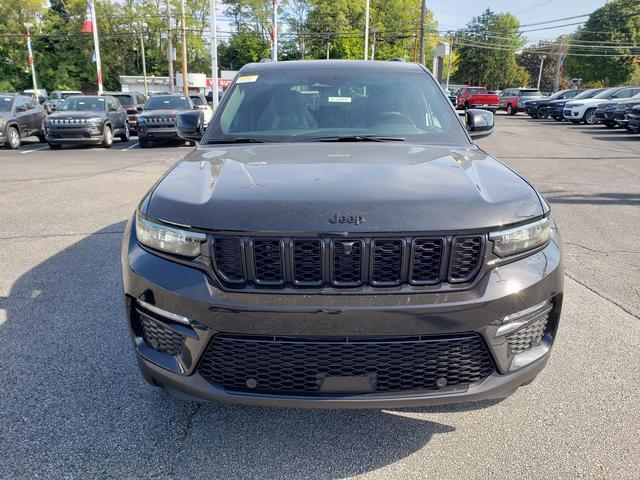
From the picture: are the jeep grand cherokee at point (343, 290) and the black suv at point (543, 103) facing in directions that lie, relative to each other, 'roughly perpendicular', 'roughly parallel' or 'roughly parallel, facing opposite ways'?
roughly perpendicular

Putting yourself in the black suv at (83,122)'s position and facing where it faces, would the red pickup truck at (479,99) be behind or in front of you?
behind

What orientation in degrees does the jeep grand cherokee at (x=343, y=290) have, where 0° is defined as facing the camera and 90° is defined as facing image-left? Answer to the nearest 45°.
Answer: approximately 0°

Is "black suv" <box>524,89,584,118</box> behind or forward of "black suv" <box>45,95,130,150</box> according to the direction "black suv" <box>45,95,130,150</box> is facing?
behind

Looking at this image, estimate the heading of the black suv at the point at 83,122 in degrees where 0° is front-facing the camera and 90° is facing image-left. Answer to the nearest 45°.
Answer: approximately 45°

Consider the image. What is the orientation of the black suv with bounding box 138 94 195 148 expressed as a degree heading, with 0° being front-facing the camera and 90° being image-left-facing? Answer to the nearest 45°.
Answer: approximately 0°

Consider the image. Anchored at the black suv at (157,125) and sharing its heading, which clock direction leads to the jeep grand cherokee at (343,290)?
The jeep grand cherokee is roughly at 12 o'clock from the black suv.

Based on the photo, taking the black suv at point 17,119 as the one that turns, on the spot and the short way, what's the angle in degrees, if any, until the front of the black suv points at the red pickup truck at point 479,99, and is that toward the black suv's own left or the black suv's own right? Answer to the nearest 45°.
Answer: approximately 135° to the black suv's own left

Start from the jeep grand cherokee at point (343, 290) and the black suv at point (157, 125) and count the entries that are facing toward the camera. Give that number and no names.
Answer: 2

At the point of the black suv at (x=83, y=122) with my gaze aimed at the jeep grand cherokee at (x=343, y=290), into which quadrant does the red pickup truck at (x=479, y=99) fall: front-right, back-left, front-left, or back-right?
back-left
